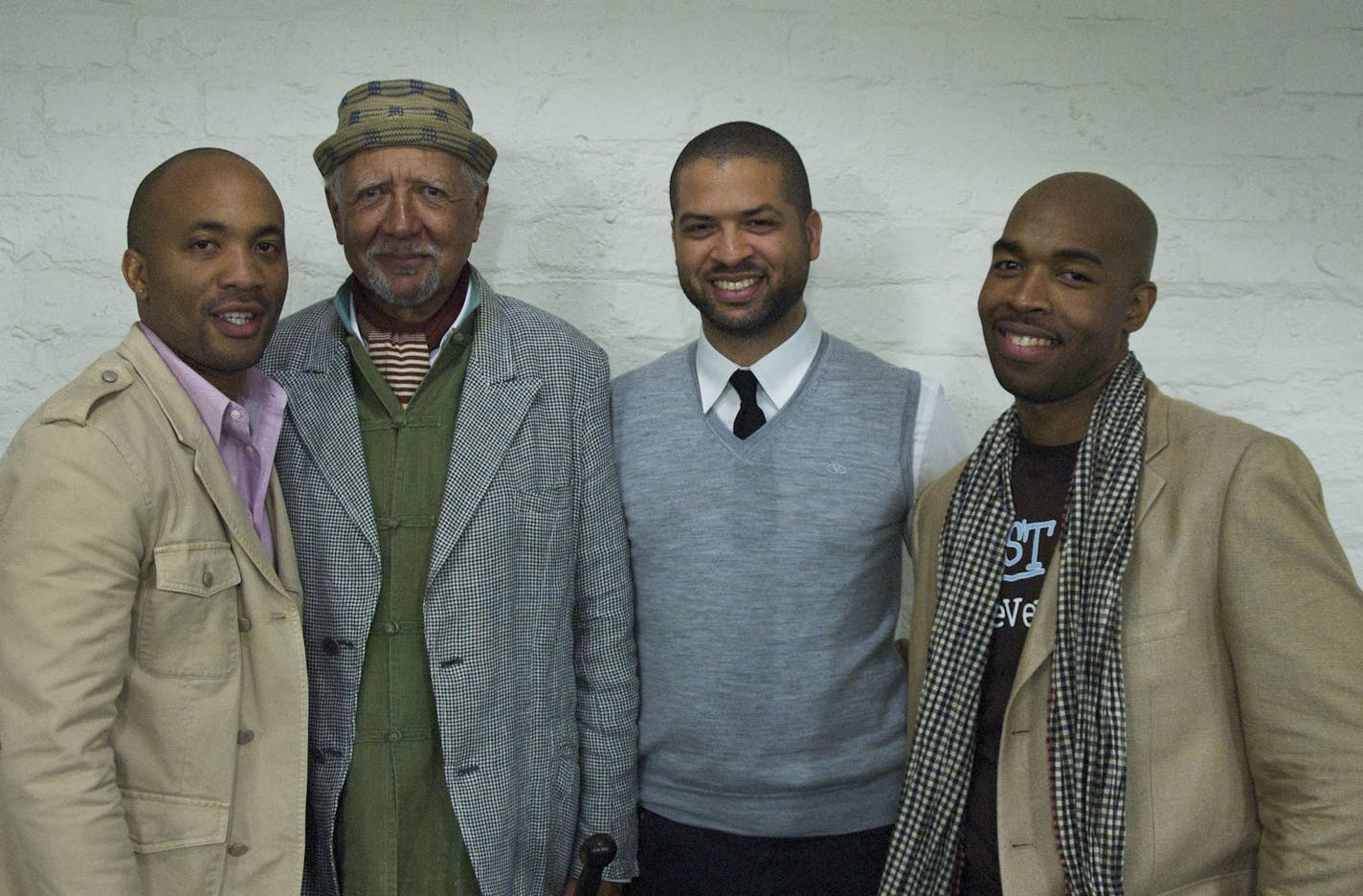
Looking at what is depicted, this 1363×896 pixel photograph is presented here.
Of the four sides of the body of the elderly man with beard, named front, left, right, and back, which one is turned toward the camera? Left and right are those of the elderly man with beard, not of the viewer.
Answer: front

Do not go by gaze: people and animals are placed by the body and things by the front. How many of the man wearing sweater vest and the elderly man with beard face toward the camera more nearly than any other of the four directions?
2

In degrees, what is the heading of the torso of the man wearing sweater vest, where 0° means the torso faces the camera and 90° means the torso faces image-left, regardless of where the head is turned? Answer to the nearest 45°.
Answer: approximately 0°

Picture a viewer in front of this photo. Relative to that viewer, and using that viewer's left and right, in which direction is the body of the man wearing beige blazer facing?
facing the viewer and to the left of the viewer

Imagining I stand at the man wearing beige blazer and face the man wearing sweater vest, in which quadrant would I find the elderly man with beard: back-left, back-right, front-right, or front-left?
front-left

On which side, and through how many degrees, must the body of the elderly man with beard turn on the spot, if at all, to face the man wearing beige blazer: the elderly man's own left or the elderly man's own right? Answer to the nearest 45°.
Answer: approximately 45° to the elderly man's own left

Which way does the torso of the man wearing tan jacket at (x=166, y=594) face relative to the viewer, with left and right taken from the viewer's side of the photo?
facing the viewer and to the right of the viewer
